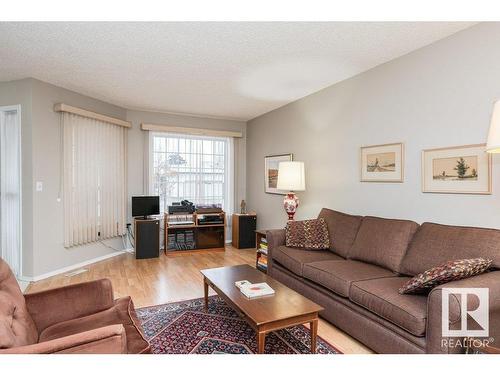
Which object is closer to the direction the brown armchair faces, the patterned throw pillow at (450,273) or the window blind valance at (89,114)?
the patterned throw pillow

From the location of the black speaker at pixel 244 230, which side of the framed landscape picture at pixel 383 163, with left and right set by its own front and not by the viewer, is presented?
right

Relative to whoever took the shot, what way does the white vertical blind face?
facing the viewer and to the right of the viewer

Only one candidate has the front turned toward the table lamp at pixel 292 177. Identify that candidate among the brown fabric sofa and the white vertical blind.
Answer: the white vertical blind

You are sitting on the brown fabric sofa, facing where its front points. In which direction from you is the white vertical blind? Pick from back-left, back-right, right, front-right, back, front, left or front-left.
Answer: front-right

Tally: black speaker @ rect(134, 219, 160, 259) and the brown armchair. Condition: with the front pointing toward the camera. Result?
1

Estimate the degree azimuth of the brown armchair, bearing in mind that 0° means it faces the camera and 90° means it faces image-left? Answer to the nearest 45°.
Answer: approximately 270°

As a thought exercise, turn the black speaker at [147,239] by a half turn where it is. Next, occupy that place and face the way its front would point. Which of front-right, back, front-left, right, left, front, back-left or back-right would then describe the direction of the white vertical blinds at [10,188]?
left

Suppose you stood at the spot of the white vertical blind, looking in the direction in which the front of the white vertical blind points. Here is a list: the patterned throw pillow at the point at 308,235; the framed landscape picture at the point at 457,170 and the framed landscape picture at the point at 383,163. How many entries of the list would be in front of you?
3

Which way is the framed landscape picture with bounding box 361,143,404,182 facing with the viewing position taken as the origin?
facing the viewer and to the left of the viewer

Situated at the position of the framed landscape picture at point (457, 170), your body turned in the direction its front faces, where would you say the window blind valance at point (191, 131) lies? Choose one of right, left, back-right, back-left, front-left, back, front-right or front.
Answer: front-right
